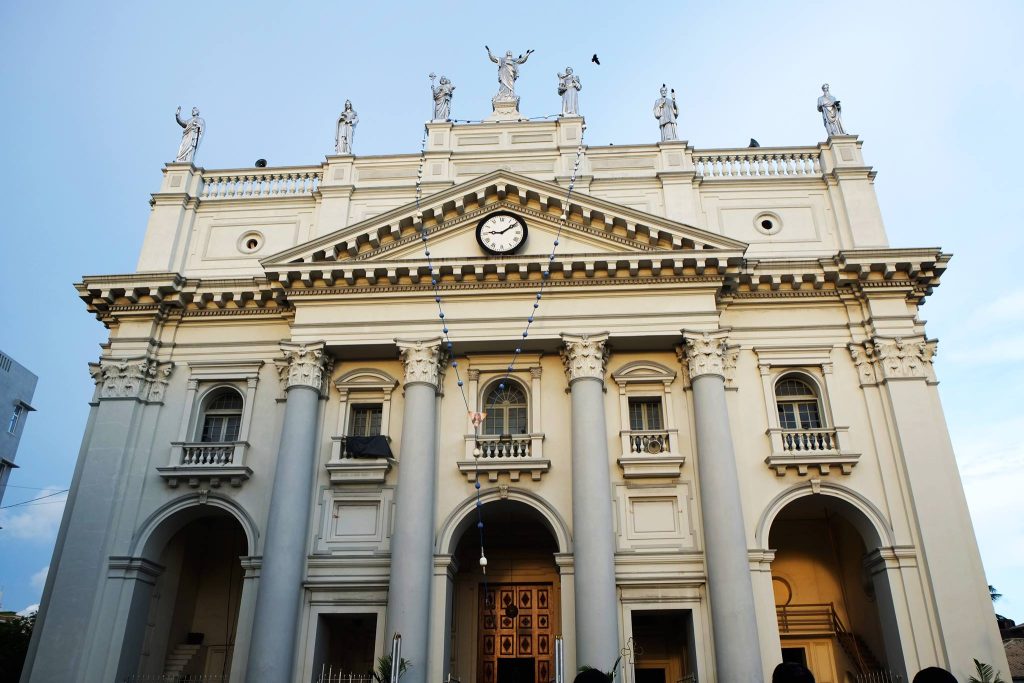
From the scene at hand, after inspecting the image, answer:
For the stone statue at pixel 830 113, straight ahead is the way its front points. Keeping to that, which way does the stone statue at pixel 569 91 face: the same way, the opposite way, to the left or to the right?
the same way

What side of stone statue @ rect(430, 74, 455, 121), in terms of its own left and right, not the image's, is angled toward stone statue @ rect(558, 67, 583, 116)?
left

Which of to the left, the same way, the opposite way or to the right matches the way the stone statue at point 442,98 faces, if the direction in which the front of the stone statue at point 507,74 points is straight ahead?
the same way

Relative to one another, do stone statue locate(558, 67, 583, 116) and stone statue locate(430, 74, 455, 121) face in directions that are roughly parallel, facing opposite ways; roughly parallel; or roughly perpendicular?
roughly parallel

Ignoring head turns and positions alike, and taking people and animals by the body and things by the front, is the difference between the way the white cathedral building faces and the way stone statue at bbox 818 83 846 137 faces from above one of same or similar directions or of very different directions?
same or similar directions

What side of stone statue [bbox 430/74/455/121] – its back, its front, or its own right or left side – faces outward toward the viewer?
front

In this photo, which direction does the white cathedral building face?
toward the camera

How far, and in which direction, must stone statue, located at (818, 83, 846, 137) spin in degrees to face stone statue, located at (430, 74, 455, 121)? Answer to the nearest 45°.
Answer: approximately 45° to its right

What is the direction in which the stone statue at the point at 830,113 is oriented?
toward the camera

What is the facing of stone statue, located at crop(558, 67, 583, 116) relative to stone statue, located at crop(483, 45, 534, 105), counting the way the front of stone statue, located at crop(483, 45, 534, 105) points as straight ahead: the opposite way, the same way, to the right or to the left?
the same way

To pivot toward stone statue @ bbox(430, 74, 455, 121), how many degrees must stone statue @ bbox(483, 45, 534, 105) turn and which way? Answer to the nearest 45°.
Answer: approximately 90° to its right

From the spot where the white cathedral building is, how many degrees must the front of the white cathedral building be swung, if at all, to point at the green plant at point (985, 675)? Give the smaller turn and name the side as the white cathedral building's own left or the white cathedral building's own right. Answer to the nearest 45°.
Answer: approximately 90° to the white cathedral building's own left

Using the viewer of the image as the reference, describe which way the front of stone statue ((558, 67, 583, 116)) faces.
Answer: facing the viewer

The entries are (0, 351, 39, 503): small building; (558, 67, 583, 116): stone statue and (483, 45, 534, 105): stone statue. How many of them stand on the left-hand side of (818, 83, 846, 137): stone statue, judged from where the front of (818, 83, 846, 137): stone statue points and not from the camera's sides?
0

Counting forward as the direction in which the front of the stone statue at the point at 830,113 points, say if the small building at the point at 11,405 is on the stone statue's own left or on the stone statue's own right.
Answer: on the stone statue's own right

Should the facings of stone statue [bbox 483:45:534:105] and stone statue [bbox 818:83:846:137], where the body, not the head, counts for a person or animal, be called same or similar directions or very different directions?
same or similar directions
